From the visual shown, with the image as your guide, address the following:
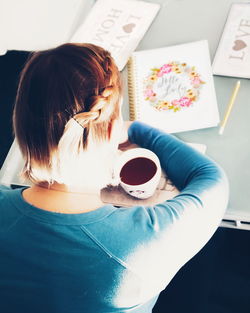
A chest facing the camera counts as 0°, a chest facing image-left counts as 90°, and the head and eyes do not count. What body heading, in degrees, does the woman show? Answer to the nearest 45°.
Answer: approximately 180°

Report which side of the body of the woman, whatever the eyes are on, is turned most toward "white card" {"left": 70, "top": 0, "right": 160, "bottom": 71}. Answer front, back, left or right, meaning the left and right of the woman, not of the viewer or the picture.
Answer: front

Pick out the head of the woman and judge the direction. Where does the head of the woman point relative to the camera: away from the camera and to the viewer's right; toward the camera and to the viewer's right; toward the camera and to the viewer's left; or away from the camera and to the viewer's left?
away from the camera and to the viewer's right

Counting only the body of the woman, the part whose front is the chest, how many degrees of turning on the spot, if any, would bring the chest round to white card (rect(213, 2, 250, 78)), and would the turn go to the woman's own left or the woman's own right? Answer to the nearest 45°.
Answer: approximately 45° to the woman's own right
